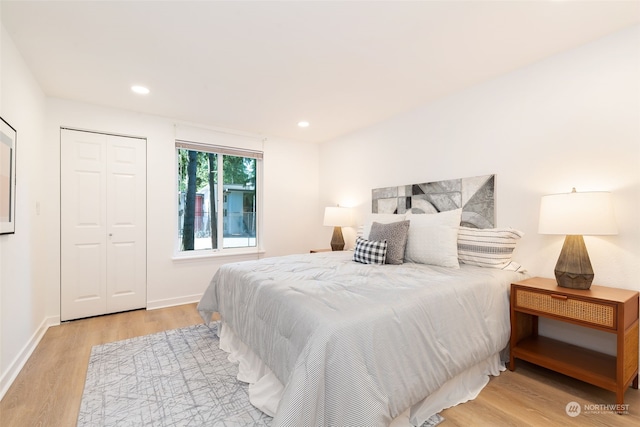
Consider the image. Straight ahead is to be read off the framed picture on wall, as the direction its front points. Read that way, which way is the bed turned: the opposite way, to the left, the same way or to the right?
the opposite way

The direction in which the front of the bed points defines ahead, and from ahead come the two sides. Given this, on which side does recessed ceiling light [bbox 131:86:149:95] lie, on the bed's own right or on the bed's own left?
on the bed's own right

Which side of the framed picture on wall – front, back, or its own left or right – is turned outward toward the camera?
right

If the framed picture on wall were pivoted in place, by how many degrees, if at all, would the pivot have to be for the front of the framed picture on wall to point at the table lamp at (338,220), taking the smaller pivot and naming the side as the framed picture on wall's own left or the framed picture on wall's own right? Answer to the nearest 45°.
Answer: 0° — it already faces it

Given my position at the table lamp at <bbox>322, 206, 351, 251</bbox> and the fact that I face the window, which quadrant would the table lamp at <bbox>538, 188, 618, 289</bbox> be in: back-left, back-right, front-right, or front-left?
back-left

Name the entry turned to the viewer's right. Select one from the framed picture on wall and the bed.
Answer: the framed picture on wall

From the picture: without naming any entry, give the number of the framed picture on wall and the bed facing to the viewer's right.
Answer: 1

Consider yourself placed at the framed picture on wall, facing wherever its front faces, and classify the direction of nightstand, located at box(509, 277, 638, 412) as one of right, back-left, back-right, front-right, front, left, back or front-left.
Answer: front-right

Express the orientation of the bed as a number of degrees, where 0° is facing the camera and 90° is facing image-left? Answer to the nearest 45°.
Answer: approximately 45°
